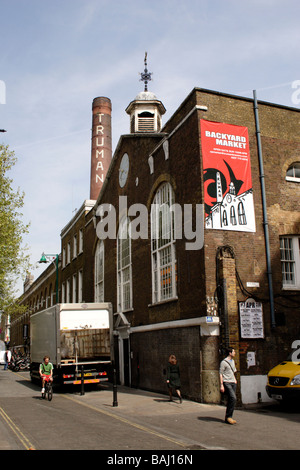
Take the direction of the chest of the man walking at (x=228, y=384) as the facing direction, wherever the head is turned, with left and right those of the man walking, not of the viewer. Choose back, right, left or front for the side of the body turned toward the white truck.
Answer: back

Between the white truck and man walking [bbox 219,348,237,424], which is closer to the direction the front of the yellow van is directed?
the man walking

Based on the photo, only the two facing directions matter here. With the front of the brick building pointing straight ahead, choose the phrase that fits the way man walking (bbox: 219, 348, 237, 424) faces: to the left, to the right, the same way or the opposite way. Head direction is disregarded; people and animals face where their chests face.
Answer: to the left

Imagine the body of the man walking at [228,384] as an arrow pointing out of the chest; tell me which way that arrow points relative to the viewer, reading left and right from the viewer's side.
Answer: facing the viewer and to the right of the viewer

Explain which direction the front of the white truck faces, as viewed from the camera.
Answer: facing away from the viewer and to the left of the viewer

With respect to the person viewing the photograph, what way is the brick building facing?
facing the viewer and to the left of the viewer

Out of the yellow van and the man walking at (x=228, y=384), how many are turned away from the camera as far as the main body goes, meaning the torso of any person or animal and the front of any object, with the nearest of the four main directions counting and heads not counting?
0

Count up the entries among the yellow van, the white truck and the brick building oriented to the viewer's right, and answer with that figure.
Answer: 0

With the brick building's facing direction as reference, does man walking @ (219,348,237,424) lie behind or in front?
in front

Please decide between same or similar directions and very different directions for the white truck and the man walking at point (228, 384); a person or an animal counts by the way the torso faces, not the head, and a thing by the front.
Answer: very different directions

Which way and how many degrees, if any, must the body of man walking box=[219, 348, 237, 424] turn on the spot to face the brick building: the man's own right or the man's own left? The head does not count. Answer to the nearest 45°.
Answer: approximately 135° to the man's own left
